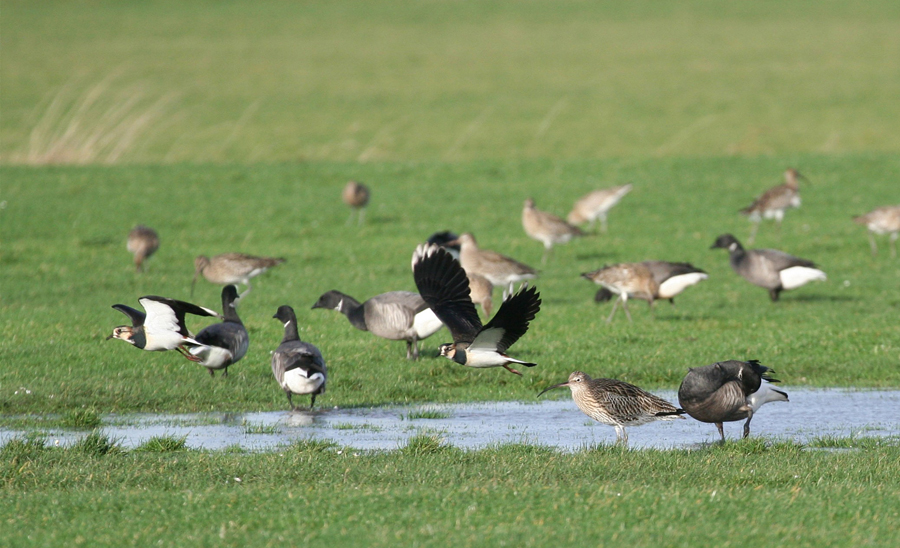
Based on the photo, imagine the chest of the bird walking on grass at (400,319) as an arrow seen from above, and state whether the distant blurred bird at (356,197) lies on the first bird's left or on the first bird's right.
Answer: on the first bird's right

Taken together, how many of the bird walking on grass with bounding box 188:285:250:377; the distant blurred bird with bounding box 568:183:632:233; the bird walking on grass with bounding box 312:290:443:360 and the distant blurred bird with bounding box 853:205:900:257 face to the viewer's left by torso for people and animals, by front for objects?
2

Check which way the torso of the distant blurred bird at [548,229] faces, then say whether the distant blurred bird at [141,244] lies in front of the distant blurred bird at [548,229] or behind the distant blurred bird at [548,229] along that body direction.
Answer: in front

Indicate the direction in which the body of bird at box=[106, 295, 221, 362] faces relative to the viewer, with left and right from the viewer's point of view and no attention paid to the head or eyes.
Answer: facing to the left of the viewer

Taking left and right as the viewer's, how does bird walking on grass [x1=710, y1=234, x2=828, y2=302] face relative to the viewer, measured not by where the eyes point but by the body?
facing to the left of the viewer

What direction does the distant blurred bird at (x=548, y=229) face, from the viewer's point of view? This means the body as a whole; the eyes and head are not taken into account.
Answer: to the viewer's left

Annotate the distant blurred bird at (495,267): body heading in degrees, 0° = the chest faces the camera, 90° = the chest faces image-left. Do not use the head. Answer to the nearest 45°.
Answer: approximately 90°

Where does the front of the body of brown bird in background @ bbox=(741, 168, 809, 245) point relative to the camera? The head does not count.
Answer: to the viewer's right

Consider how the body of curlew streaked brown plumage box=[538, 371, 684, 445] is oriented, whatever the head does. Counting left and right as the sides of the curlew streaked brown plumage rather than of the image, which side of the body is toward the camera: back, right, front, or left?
left
